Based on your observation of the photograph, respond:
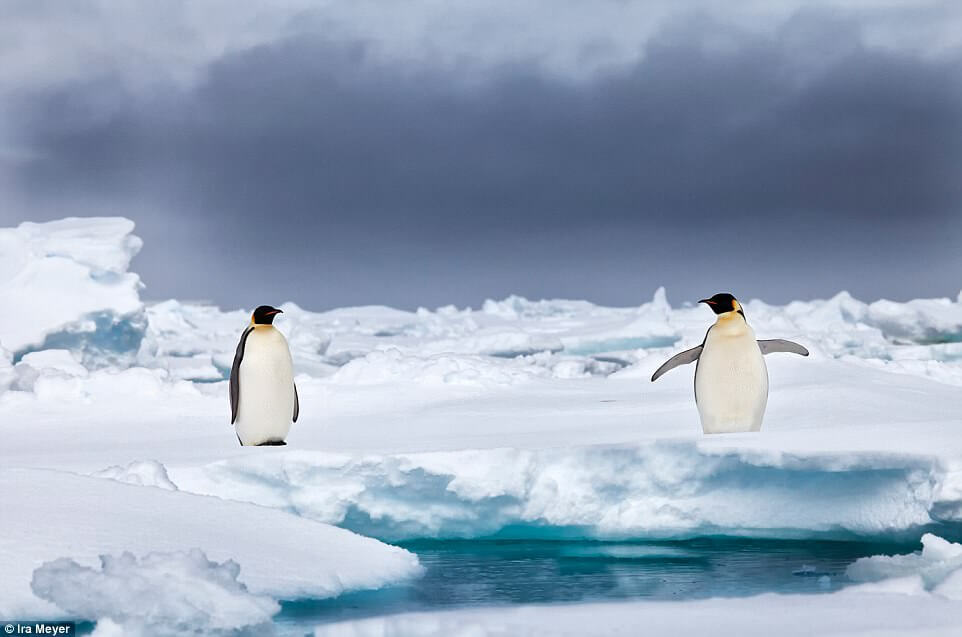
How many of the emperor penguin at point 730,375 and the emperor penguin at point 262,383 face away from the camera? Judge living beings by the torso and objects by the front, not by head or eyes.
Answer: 0

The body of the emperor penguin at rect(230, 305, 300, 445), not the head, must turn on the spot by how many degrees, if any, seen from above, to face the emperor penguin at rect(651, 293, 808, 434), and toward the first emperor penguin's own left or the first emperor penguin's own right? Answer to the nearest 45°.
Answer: approximately 45° to the first emperor penguin's own left

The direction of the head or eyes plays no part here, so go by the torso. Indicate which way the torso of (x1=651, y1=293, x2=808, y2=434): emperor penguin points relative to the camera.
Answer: toward the camera

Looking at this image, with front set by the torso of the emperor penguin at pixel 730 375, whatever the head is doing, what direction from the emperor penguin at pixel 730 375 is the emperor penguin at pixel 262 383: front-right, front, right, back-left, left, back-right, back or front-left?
right

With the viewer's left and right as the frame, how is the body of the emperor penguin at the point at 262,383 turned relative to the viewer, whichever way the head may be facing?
facing the viewer and to the right of the viewer
